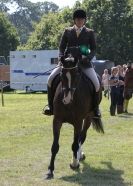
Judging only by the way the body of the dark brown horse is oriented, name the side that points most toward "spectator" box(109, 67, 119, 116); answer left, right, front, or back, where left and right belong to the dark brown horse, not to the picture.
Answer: back

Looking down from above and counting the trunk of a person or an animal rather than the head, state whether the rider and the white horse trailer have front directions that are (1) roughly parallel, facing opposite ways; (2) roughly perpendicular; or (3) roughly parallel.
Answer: roughly perpendicular

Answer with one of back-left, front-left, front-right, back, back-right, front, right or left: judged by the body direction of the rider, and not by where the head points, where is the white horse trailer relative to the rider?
back

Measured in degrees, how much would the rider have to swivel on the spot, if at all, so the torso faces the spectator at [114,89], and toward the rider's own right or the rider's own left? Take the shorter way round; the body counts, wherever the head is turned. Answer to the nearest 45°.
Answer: approximately 180°

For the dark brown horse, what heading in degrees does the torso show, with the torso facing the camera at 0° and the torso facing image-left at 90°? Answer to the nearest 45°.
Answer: approximately 0°

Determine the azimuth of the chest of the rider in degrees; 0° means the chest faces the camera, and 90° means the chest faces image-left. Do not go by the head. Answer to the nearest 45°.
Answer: approximately 0°

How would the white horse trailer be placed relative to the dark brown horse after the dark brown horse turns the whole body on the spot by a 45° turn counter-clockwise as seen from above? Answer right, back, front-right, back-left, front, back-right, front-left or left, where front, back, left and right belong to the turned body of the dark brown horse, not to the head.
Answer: back-left
